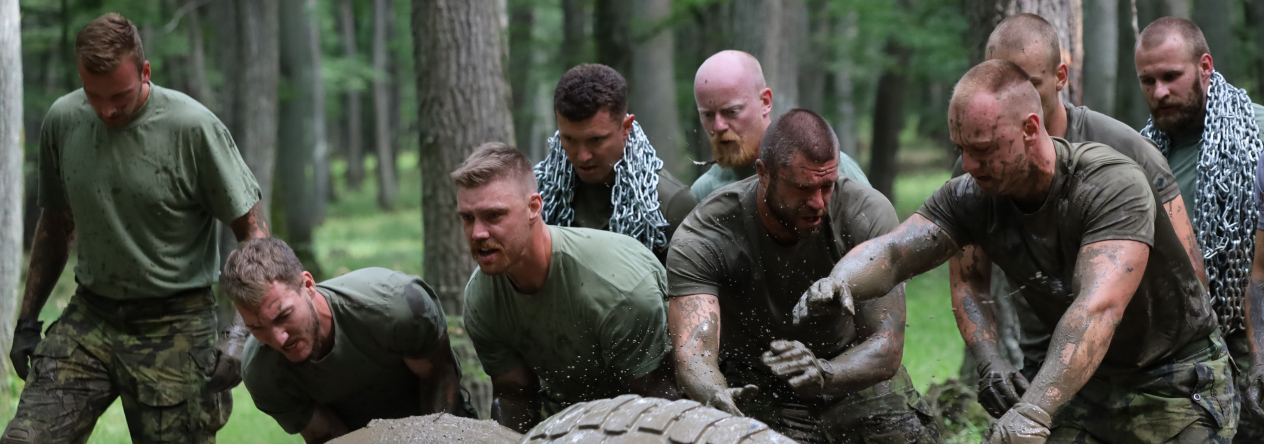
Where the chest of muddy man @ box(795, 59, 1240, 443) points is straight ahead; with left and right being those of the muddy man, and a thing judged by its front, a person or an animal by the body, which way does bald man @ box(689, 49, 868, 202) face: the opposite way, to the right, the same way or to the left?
the same way

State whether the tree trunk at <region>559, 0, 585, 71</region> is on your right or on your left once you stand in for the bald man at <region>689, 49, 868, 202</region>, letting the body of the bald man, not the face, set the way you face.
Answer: on your right

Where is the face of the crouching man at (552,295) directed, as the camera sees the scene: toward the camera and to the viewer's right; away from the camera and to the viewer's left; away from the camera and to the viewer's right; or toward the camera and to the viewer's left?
toward the camera and to the viewer's left

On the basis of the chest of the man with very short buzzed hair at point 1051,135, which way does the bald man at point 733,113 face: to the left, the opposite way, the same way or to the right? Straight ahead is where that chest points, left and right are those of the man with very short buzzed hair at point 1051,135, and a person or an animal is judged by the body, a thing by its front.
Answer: the same way

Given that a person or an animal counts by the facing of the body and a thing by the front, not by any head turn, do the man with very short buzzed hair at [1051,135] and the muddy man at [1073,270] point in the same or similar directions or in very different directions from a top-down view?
same or similar directions

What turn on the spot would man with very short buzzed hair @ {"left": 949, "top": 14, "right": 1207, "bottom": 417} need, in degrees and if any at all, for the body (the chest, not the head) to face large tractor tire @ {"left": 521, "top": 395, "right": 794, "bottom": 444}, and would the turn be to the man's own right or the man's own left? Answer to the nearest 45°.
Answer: approximately 45° to the man's own left

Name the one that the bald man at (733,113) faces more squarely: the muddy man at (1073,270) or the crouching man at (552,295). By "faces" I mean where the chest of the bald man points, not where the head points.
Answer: the crouching man

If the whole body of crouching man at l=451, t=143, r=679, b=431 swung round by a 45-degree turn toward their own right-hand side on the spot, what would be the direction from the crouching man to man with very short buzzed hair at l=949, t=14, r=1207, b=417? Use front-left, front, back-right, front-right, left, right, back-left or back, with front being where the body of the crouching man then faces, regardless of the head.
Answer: back

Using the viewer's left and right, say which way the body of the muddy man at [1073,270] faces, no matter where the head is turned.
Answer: facing the viewer and to the left of the viewer

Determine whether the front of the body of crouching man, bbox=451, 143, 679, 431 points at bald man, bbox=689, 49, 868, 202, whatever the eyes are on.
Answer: no

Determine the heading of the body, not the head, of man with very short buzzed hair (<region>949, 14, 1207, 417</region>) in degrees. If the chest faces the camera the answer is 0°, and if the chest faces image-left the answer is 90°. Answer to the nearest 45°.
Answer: approximately 45°

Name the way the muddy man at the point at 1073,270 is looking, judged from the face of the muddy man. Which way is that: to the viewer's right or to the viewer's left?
to the viewer's left

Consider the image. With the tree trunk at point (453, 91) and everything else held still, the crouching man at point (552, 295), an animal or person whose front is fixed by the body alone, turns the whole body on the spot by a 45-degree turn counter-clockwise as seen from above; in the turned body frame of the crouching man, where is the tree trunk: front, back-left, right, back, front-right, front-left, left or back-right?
back

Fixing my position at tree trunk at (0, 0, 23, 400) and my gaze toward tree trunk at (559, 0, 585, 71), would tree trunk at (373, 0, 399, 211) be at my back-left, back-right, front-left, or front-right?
front-left

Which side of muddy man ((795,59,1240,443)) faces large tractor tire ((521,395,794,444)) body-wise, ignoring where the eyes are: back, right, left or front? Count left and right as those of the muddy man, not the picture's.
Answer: front

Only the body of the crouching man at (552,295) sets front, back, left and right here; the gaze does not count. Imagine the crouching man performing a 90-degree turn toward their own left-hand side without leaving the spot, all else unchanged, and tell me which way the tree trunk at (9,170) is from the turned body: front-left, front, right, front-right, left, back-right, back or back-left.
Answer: back
